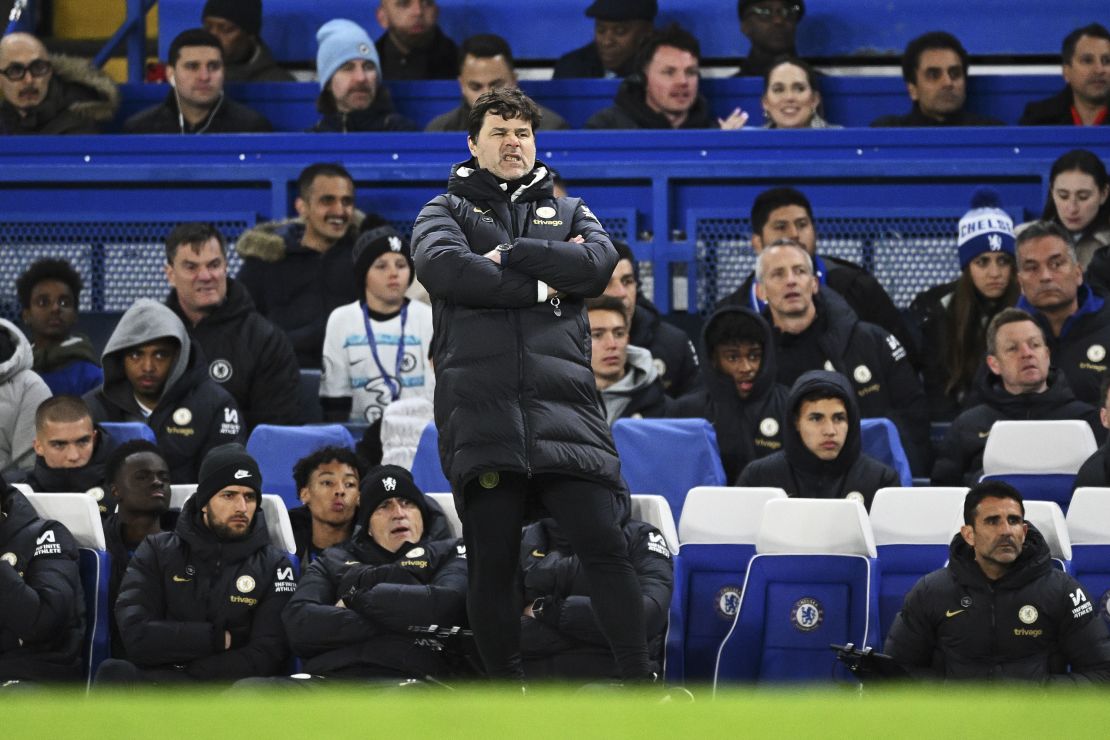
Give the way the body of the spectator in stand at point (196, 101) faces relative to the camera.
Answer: toward the camera

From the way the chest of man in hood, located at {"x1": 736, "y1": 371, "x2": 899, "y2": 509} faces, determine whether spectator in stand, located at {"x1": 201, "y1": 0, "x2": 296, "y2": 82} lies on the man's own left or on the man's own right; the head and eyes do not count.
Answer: on the man's own right

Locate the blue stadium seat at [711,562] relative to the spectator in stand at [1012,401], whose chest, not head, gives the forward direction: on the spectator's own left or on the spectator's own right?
on the spectator's own right

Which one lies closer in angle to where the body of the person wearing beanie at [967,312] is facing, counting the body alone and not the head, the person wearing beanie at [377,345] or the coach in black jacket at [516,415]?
the coach in black jacket

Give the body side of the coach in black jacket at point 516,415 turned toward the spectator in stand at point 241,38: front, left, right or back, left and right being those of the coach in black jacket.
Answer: back

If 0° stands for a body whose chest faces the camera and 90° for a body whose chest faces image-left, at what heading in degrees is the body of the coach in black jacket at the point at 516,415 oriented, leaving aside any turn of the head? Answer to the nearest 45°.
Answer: approximately 0°

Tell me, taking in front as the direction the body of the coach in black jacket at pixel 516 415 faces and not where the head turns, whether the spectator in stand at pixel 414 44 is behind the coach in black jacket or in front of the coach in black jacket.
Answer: behind

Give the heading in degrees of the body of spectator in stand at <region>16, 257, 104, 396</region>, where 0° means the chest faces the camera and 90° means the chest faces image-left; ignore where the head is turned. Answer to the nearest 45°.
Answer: approximately 0°

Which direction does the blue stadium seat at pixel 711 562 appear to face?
toward the camera

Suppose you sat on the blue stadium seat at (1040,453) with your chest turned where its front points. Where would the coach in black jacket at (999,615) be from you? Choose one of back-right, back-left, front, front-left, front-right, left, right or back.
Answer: front

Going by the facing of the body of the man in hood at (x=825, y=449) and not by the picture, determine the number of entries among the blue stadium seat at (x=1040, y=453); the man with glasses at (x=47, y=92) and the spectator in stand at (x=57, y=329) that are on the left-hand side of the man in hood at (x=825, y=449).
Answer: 1

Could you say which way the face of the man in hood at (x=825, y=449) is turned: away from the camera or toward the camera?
toward the camera

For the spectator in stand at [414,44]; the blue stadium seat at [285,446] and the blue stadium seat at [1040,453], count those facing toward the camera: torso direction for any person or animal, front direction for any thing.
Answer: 3

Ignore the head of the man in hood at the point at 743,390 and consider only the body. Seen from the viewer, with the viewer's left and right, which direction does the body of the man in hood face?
facing the viewer

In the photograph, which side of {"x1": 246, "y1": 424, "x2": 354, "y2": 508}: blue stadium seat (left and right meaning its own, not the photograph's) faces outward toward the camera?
front
